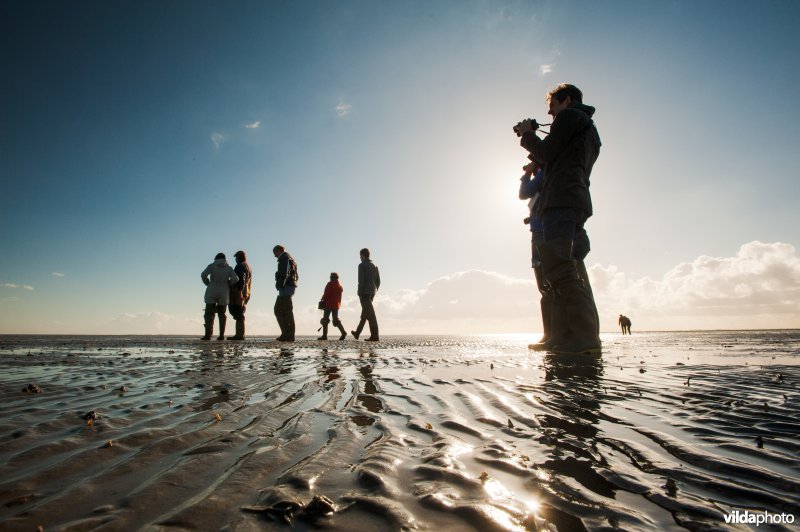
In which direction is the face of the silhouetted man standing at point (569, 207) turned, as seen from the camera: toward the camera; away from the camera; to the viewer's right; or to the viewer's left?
to the viewer's left

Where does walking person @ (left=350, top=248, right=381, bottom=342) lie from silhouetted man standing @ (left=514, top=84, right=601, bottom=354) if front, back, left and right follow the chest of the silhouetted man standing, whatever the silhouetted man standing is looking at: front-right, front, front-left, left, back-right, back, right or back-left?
front-right

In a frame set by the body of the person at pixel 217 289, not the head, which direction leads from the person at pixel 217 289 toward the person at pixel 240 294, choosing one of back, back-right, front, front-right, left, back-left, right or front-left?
front-right

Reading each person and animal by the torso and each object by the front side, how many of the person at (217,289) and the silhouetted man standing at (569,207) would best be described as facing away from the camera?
1

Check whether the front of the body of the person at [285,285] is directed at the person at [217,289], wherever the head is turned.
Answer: yes

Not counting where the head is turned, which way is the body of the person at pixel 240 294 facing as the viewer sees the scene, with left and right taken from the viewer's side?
facing to the left of the viewer

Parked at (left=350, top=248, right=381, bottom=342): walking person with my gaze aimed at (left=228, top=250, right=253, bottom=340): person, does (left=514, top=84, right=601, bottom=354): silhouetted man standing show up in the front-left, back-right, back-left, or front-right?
back-left

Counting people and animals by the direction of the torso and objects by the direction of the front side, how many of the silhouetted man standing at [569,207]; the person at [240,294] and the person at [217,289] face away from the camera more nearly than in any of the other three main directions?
1

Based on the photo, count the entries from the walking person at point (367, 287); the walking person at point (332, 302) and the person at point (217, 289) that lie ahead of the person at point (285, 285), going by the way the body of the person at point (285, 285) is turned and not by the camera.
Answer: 1

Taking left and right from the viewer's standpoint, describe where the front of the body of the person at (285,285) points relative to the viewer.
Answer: facing to the left of the viewer

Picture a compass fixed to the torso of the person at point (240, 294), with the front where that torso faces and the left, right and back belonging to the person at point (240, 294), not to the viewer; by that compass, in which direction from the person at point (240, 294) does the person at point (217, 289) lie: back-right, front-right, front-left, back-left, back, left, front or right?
front-left

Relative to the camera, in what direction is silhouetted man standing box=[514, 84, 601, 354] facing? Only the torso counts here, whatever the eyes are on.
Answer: to the viewer's left

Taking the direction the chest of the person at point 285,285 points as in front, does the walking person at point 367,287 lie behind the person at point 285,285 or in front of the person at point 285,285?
behind

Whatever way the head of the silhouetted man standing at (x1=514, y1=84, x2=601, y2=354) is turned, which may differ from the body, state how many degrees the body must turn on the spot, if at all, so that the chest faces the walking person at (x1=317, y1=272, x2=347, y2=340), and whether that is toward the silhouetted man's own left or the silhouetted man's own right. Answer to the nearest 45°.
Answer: approximately 45° to the silhouetted man's own right
